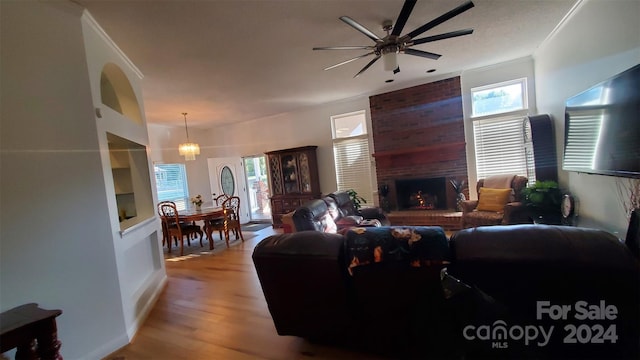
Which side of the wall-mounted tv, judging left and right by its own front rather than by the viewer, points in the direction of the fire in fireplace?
right

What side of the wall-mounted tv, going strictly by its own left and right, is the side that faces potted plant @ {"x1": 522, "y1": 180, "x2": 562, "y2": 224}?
right

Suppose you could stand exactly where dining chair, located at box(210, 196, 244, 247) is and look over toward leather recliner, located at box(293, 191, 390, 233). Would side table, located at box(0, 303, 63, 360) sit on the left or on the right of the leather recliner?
right

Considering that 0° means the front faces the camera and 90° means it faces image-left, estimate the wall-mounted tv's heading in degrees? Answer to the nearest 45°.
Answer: approximately 45°

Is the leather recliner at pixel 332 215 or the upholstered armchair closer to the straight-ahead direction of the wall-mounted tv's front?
the leather recliner

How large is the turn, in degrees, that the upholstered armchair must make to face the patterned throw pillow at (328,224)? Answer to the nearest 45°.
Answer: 0° — it already faces it

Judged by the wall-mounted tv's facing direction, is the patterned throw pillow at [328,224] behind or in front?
in front

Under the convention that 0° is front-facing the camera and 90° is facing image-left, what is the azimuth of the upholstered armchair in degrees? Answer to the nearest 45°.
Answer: approximately 45°

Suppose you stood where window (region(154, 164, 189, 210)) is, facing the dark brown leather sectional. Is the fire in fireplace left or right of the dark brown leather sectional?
left
